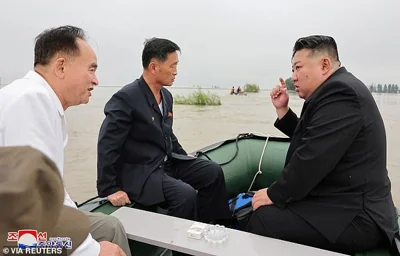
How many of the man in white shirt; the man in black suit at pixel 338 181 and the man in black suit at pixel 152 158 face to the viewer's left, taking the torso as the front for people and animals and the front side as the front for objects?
1

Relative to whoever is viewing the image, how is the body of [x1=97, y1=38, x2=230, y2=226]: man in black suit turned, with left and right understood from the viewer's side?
facing the viewer and to the right of the viewer

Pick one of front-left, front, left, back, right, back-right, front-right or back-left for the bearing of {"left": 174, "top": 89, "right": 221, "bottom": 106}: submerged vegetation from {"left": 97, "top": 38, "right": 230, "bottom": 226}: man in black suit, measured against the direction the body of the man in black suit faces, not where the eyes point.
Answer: back-left

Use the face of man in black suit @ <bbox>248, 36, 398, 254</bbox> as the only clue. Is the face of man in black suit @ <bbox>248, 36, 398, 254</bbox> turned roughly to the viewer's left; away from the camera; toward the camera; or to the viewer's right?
to the viewer's left

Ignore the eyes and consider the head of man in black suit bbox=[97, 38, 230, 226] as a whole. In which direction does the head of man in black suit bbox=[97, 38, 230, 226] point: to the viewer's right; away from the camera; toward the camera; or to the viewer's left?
to the viewer's right

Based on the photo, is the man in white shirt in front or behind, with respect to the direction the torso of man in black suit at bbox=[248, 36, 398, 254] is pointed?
in front

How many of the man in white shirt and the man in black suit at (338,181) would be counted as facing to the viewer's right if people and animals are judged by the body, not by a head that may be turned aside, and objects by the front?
1

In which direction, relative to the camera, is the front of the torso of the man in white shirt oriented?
to the viewer's right

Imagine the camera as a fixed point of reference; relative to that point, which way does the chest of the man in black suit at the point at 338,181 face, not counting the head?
to the viewer's left
